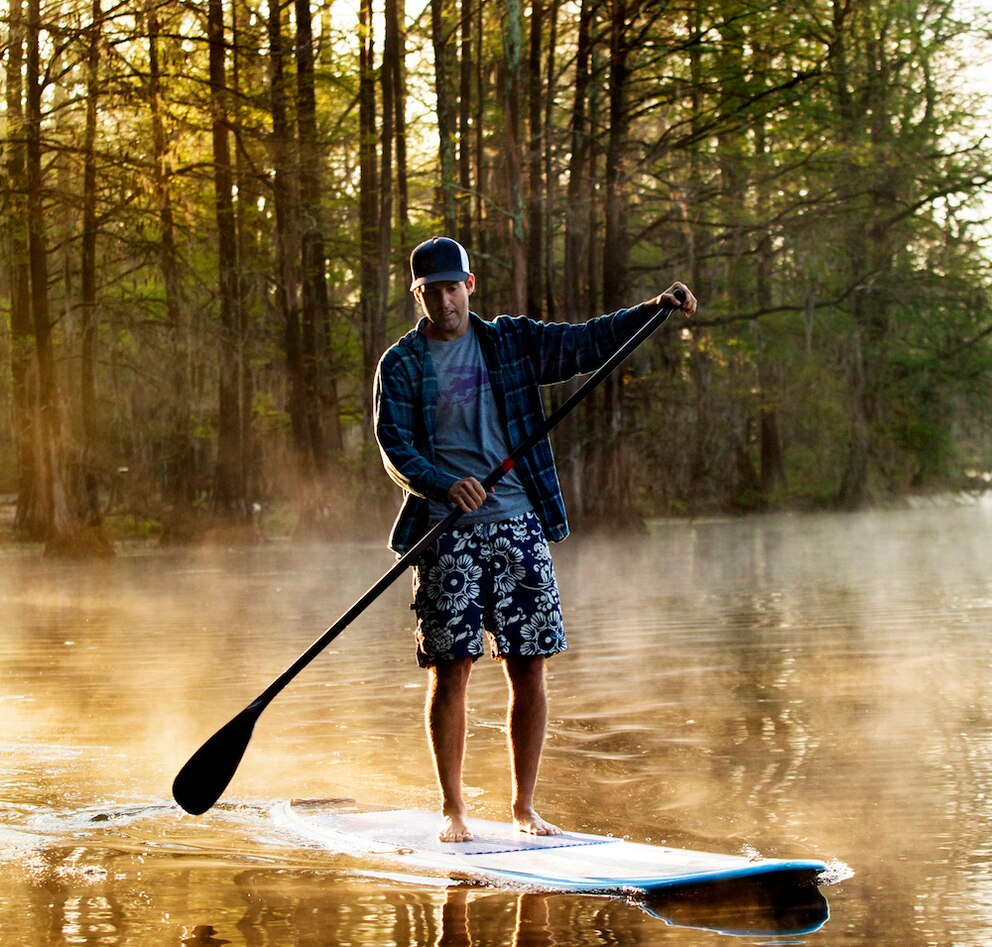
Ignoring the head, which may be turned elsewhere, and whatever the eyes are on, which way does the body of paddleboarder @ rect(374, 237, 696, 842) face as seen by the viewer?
toward the camera

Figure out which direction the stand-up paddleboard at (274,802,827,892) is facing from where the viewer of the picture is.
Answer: facing the viewer and to the right of the viewer
